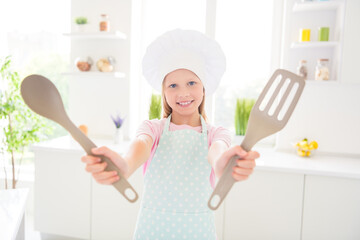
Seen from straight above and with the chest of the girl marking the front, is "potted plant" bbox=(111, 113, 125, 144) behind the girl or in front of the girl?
behind

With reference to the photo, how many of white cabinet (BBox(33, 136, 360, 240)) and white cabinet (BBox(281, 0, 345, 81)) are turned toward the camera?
2

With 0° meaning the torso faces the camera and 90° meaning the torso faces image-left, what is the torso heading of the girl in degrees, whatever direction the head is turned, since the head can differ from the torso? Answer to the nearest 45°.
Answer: approximately 0°

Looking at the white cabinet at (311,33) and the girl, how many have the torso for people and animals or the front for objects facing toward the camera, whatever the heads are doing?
2

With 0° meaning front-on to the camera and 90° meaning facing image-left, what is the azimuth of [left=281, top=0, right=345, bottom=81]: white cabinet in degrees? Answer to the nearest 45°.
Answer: approximately 0°
